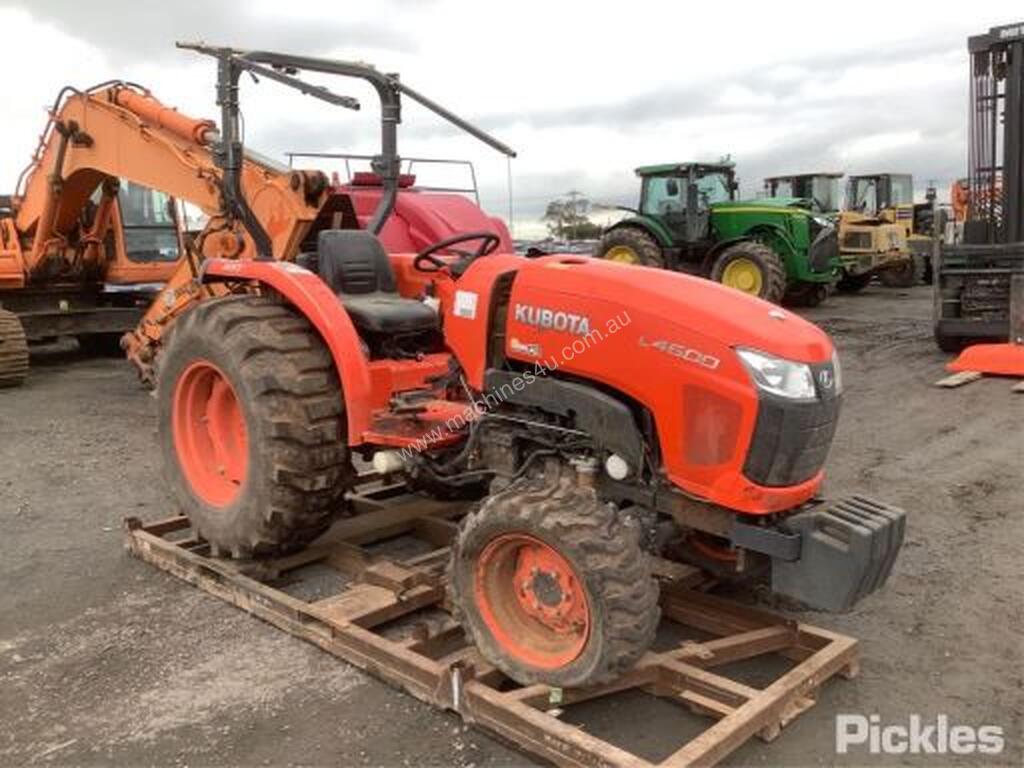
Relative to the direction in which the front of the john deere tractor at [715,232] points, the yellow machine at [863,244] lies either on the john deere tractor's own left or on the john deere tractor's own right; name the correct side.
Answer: on the john deere tractor's own left

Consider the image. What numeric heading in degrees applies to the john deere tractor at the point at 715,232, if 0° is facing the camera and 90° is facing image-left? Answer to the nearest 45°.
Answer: approximately 315°

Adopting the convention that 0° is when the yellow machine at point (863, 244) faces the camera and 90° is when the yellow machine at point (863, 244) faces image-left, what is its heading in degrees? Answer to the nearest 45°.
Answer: approximately 315°

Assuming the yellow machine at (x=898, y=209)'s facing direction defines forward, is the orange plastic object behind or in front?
in front

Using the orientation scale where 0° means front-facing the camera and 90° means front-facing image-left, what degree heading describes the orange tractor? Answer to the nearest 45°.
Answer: approximately 315°
